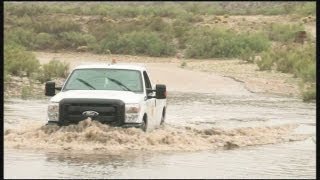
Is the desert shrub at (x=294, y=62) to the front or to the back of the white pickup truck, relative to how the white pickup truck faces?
to the back

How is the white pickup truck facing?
toward the camera

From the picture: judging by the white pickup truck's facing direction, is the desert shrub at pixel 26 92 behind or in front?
behind

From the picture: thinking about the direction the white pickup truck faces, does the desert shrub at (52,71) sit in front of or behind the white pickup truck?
behind

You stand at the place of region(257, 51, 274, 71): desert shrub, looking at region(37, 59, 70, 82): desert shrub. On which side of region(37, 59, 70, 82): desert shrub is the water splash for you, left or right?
left
